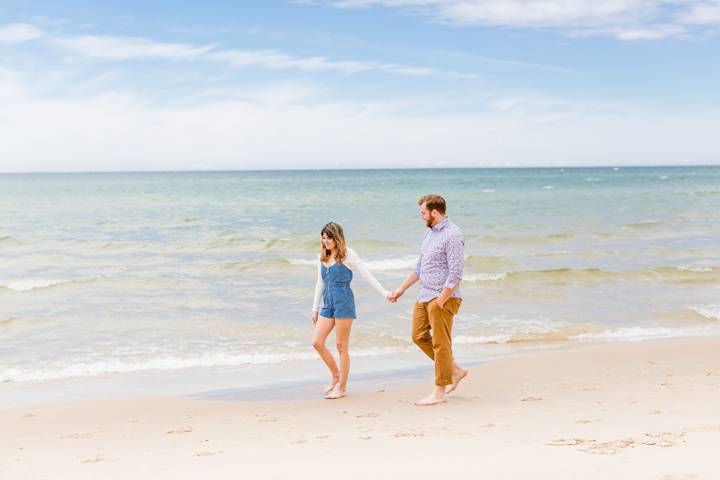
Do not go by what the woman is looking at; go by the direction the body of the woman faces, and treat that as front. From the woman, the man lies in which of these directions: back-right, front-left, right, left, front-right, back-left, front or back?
left

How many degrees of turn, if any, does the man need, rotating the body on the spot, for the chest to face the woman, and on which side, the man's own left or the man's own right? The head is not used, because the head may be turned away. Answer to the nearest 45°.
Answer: approximately 45° to the man's own right

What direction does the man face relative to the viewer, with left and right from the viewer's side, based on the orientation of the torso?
facing to the left of the viewer

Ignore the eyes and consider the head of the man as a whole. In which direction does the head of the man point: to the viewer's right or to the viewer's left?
to the viewer's left

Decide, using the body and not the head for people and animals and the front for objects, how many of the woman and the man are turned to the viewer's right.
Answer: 0

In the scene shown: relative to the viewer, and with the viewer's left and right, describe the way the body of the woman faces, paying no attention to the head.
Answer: facing the viewer and to the left of the viewer
